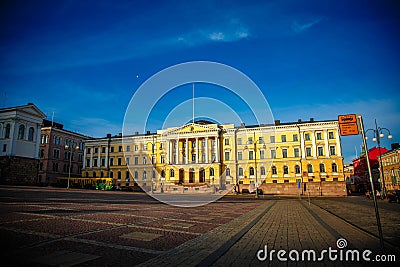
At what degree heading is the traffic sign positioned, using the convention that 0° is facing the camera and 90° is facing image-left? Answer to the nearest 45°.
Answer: approximately 0°

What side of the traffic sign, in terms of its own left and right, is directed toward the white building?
right
